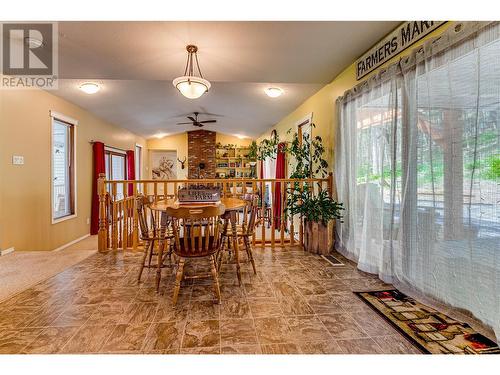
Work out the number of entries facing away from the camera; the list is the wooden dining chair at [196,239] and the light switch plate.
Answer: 1

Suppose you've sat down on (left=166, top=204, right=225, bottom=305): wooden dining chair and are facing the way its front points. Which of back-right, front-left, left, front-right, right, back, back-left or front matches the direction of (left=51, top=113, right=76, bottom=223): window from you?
front-left

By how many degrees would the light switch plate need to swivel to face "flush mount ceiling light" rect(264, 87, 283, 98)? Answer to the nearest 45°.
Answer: approximately 45° to its left

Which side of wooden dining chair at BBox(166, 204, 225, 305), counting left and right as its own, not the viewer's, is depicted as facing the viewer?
back

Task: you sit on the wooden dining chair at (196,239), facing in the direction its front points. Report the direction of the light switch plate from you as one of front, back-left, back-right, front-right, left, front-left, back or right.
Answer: front-left

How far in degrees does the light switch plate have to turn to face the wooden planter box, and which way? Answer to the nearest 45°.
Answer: approximately 45° to its left

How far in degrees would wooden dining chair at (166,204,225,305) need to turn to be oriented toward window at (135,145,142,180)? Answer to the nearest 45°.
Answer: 0° — it already faces it

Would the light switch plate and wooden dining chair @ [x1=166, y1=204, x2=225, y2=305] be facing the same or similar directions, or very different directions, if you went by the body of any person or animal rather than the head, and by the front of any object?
very different directions

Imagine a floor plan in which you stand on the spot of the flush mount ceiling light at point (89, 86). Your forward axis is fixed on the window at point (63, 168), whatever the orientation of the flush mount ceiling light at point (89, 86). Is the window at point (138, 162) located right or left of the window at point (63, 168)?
right

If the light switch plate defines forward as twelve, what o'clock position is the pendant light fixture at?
The pendant light fixture is roughly at 11 o'clock from the light switch plate.

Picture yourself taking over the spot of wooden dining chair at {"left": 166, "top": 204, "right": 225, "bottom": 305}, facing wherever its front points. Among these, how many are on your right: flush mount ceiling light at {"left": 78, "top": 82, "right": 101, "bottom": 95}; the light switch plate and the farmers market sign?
1

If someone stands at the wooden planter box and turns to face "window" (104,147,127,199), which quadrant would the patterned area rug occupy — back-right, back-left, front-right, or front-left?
back-left

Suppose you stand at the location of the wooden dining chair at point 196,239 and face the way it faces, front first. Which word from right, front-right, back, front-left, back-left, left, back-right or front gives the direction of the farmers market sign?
right
